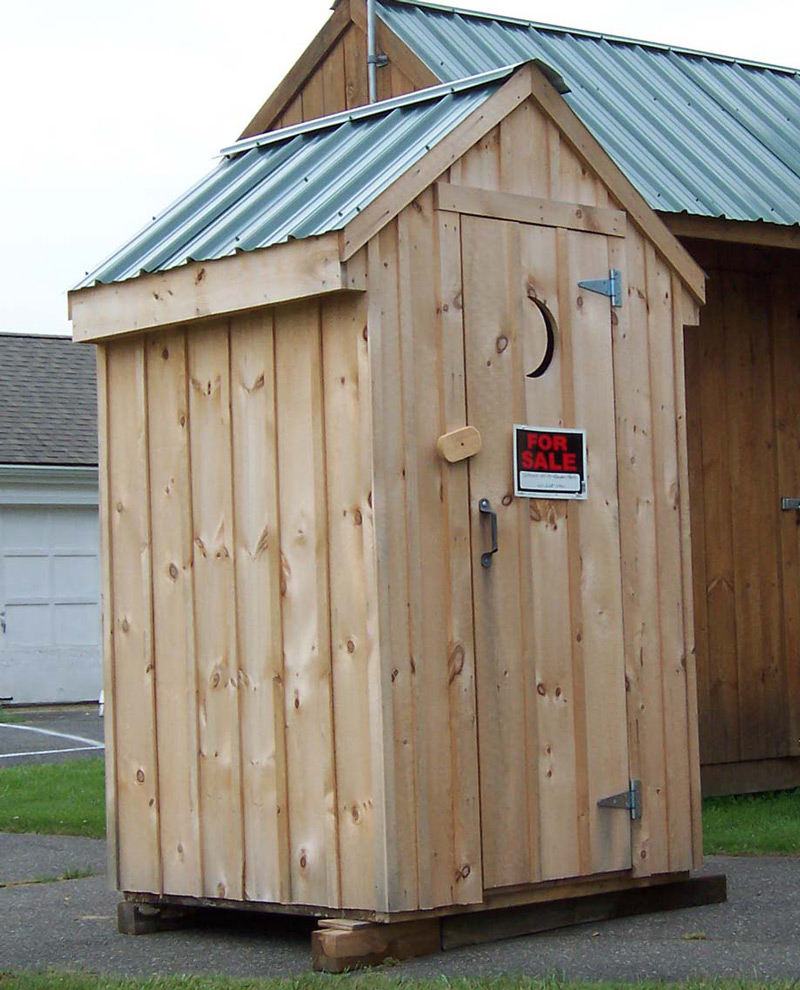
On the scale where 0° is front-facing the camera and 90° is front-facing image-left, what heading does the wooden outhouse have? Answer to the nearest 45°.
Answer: approximately 315°

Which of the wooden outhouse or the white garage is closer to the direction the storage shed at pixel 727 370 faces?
the wooden outhouse

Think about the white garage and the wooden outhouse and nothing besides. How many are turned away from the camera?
0

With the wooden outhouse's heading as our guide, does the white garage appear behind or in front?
behind

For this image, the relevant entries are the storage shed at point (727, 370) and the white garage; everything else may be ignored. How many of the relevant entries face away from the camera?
0

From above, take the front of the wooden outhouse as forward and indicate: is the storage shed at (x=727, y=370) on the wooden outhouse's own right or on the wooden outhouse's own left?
on the wooden outhouse's own left

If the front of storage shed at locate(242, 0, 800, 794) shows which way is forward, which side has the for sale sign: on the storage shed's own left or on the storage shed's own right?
on the storage shed's own right

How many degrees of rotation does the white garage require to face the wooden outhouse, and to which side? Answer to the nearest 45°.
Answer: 0° — it already faces it
